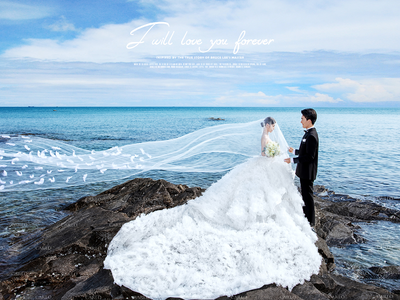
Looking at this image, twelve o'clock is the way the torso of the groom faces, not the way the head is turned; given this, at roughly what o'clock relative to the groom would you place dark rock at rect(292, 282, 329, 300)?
The dark rock is roughly at 9 o'clock from the groom.

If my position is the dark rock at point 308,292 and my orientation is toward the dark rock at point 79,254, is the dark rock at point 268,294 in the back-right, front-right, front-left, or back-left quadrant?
front-left

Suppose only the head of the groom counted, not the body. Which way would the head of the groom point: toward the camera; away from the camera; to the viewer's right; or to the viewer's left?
to the viewer's left

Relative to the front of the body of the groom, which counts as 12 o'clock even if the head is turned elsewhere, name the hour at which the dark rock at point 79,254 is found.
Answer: The dark rock is roughly at 11 o'clock from the groom.

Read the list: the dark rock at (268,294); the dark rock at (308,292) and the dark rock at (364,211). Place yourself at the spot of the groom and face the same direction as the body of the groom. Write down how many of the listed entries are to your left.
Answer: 2

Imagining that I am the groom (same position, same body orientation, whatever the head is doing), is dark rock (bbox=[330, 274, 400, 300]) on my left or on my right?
on my left

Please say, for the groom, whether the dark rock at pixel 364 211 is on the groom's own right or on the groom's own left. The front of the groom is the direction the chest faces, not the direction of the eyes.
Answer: on the groom's own right

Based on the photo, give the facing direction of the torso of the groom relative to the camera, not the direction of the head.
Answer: to the viewer's left

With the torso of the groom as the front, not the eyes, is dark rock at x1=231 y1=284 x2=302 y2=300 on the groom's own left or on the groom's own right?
on the groom's own left
